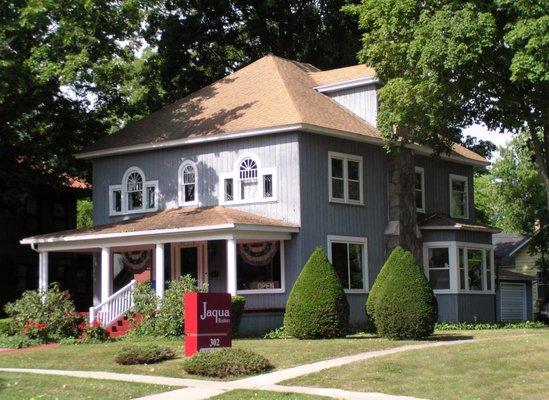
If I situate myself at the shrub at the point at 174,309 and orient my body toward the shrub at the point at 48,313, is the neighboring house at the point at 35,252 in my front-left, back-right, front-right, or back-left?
front-right

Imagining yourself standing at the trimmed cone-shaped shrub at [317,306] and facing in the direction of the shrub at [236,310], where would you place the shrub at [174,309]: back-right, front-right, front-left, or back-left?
front-left

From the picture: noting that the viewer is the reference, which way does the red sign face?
facing the viewer and to the right of the viewer

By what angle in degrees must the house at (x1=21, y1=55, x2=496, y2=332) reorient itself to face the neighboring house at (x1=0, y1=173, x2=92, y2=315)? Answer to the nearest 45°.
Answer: approximately 90° to its right

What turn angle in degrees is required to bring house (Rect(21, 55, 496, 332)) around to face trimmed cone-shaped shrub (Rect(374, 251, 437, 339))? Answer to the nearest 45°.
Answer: approximately 90° to its left

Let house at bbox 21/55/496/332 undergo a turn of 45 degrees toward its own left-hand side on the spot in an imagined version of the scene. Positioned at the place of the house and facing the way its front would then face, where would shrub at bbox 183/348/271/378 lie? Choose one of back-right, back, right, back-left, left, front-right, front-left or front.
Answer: front

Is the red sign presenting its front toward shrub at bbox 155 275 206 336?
no

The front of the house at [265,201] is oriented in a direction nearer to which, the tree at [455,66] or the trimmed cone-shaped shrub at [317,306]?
the trimmed cone-shaped shrub

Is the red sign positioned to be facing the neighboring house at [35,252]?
no

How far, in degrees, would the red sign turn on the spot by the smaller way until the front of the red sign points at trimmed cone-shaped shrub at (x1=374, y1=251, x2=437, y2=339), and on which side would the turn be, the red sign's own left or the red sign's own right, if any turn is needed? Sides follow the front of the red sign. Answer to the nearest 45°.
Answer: approximately 90° to the red sign's own left

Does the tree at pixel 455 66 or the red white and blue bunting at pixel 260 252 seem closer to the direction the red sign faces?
the tree

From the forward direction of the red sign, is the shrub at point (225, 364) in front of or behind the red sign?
in front

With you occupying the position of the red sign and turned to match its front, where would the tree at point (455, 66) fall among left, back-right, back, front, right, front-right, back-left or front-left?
left

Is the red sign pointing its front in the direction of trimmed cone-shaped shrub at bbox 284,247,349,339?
no

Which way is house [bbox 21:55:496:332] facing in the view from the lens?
facing the viewer and to the left of the viewer

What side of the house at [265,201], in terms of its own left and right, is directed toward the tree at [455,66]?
left

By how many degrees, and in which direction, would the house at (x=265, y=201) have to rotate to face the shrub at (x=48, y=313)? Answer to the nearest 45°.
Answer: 0° — it already faces it

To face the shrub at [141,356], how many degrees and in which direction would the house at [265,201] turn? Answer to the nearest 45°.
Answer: approximately 45° to its left
